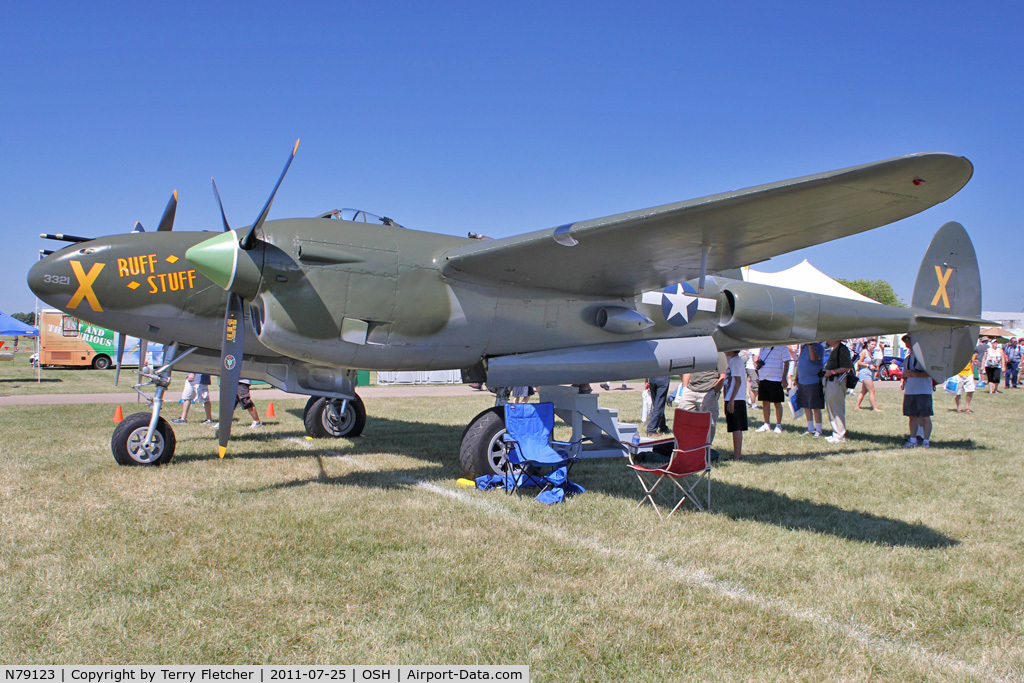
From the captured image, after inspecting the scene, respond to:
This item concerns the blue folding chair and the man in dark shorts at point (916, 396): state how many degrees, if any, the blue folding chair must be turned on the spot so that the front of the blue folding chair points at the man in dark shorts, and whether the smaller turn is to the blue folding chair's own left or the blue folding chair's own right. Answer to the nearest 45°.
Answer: approximately 90° to the blue folding chair's own left

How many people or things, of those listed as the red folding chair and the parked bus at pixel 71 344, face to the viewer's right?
1

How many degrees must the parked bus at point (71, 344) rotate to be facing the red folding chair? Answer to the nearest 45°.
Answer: approximately 90° to its right

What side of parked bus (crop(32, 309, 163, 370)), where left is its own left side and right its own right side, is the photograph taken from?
right

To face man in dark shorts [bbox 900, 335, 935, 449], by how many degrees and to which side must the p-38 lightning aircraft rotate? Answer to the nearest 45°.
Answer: approximately 180°

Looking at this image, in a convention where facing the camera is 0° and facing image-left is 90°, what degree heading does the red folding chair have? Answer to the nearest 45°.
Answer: approximately 45°

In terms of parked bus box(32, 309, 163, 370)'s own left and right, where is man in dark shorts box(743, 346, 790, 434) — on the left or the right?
on its right

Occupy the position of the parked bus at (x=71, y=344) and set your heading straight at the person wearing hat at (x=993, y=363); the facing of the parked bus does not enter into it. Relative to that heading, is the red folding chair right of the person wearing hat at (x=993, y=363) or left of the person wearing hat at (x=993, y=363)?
right

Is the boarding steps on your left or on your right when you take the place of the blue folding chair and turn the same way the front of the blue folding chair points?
on your left

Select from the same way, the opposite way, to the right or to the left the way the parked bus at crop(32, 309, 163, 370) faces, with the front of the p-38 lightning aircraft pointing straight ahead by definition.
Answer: the opposite way

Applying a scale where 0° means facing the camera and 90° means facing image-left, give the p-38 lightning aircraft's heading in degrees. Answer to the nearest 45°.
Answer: approximately 45°
